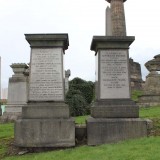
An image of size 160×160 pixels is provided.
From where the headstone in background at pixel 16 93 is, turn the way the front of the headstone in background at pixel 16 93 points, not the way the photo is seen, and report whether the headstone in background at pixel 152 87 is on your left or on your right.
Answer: on your left

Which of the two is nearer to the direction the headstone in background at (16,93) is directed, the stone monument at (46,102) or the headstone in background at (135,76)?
the stone monument

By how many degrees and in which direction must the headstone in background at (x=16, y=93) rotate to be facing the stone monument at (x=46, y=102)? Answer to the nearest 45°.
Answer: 0° — it already faces it

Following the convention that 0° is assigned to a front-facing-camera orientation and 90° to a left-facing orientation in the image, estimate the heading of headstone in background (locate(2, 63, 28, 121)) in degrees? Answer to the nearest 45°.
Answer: approximately 0°

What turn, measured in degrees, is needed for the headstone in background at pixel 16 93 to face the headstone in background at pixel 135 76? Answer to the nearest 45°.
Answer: approximately 135° to its left

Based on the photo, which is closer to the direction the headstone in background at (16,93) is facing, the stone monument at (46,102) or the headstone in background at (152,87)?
the stone monument

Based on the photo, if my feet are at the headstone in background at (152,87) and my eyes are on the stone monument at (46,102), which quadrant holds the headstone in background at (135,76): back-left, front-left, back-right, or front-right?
back-right
